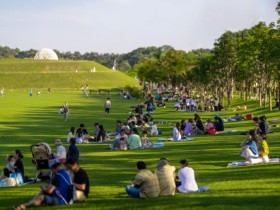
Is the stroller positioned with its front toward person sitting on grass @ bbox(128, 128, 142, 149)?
no

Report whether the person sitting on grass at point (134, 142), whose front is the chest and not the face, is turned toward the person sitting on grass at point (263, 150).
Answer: no

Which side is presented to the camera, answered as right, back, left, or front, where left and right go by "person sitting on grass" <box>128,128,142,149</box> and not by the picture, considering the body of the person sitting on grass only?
back

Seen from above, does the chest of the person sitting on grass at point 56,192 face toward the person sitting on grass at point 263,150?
no

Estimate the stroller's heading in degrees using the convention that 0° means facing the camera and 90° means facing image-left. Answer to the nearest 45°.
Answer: approximately 135°

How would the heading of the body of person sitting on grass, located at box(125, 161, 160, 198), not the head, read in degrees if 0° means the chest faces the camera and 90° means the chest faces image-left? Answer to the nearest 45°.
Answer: approximately 135°

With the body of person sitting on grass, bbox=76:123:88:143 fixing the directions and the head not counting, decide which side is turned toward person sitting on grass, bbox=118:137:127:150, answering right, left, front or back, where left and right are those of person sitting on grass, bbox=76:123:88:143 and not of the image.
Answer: left
